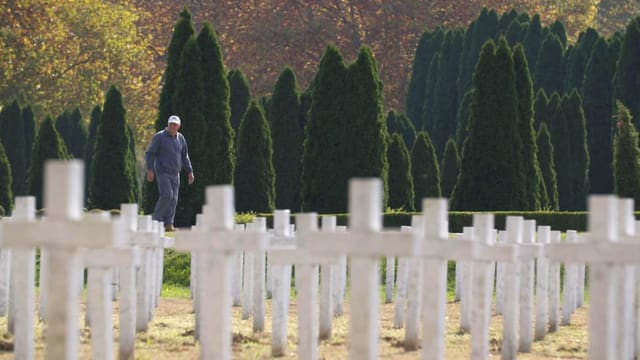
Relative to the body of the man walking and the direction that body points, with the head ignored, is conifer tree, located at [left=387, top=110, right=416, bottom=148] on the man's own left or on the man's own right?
on the man's own left

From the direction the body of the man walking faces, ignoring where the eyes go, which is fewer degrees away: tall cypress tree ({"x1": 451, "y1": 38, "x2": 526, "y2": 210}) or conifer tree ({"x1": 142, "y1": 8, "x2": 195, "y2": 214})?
the tall cypress tree

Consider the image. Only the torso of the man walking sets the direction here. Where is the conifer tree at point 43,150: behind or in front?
behind

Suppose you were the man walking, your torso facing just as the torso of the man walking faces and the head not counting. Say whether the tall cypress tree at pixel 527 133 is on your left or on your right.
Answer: on your left

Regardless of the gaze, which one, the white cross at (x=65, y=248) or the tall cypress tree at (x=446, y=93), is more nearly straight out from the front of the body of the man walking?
the white cross

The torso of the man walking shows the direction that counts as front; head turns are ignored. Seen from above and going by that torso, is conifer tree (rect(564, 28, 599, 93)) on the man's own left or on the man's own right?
on the man's own left

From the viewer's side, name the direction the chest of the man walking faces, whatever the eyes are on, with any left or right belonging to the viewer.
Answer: facing the viewer and to the right of the viewer
